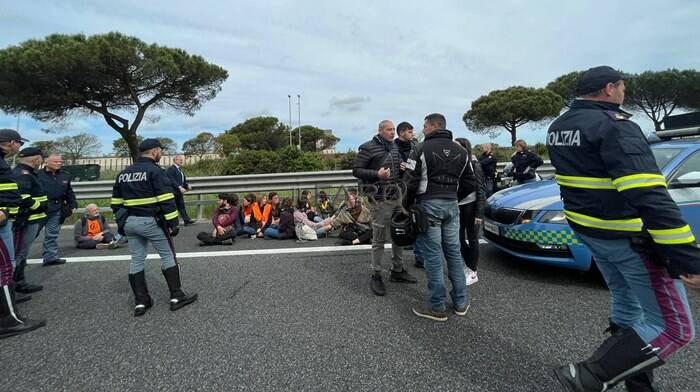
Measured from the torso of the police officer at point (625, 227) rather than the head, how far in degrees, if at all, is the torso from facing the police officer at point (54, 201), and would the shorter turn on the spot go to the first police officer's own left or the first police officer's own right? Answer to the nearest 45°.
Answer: approximately 135° to the first police officer's own left

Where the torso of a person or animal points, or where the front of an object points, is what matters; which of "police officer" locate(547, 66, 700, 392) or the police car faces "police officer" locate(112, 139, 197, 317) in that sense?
the police car

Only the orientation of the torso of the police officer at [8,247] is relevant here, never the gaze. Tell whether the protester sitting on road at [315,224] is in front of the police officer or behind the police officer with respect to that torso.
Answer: in front

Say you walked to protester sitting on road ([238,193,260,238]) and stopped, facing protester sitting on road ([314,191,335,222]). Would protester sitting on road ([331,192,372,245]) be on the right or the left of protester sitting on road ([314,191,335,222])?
right

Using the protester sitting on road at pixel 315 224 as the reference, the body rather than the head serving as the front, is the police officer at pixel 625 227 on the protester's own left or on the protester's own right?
on the protester's own right

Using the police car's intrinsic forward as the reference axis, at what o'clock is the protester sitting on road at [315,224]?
The protester sitting on road is roughly at 2 o'clock from the police car.

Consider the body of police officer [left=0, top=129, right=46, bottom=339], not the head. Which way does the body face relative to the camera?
to the viewer's right

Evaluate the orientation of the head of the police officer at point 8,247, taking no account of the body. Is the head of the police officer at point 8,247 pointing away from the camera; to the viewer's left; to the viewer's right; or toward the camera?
to the viewer's right

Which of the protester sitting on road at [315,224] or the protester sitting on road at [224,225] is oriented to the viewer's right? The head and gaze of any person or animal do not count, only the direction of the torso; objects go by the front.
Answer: the protester sitting on road at [315,224]

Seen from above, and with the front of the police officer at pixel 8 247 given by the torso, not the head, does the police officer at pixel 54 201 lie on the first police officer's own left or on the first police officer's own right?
on the first police officer's own left

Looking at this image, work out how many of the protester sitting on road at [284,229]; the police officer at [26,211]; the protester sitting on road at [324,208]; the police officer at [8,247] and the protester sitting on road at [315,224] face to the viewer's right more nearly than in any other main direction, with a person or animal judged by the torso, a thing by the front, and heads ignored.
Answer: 3

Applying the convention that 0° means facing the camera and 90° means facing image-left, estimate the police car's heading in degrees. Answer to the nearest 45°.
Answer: approximately 45°
